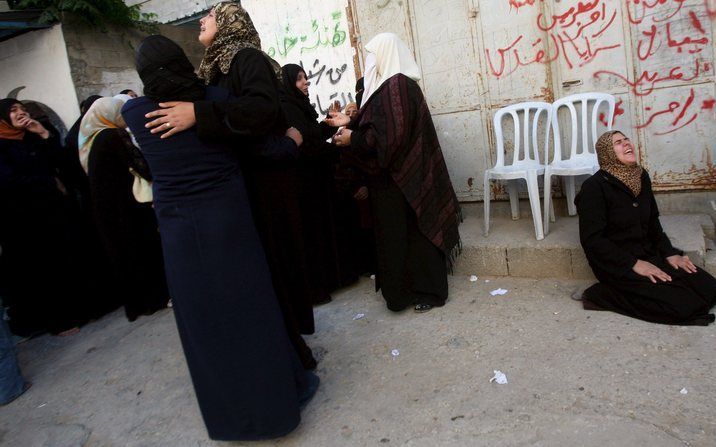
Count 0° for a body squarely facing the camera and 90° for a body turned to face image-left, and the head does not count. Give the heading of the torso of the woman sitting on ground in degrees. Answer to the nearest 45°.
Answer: approximately 315°

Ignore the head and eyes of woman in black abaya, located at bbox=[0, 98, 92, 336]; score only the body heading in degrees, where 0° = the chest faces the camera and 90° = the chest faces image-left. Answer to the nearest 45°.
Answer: approximately 315°

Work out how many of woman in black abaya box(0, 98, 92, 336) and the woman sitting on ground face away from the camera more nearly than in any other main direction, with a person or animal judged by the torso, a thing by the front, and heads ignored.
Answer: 0

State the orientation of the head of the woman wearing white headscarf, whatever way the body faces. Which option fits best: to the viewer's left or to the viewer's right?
to the viewer's left
